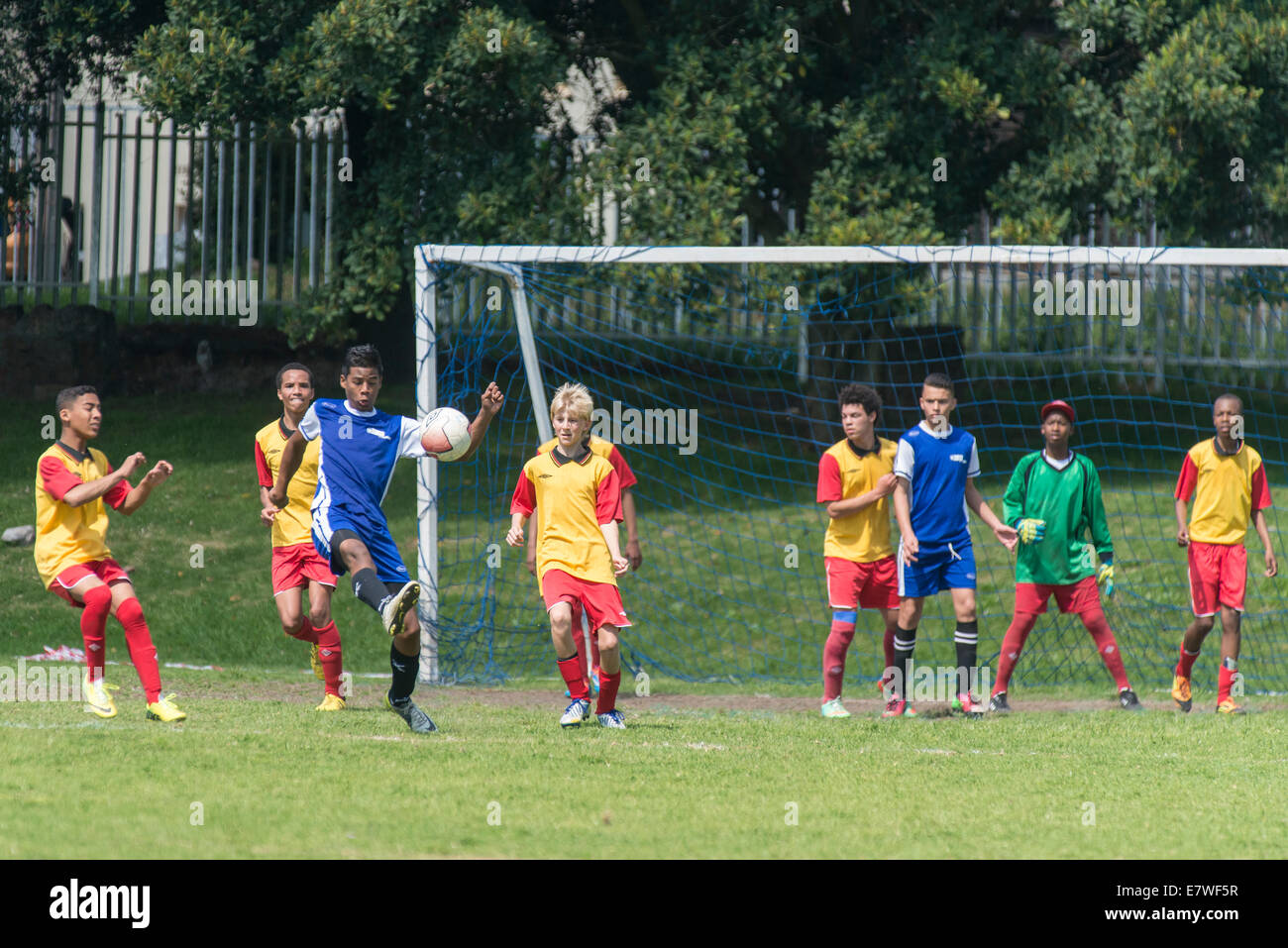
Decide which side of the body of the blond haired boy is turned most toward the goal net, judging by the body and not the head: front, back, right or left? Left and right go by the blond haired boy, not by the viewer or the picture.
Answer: back

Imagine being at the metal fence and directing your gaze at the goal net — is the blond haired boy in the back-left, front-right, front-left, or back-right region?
front-right

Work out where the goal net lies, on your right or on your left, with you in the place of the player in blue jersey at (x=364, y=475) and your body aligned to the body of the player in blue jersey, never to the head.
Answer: on your left

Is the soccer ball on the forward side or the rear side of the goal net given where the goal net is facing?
on the forward side

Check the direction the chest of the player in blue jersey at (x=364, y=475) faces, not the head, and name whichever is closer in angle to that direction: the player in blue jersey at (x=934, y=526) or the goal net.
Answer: the player in blue jersey

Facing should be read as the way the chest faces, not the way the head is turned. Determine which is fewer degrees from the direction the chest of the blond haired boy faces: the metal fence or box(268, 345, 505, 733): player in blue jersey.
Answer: the player in blue jersey

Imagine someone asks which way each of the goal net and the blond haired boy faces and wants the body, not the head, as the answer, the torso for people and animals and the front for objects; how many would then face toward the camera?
2

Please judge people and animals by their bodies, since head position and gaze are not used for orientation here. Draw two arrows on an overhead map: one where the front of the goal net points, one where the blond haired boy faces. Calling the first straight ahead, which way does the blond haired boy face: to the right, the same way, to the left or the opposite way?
the same way

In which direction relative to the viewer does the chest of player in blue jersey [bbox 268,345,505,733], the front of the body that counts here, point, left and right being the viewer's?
facing the viewer and to the right of the viewer

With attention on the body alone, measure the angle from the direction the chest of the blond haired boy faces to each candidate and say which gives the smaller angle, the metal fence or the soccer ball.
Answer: the soccer ball

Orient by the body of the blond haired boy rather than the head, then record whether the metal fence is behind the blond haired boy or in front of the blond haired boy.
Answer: behind

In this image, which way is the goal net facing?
toward the camera

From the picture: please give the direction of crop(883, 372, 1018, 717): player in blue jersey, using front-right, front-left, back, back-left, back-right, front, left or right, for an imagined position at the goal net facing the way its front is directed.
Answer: front

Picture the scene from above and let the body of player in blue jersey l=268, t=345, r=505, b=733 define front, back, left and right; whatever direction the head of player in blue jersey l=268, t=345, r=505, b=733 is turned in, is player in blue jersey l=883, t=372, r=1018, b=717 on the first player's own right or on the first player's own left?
on the first player's own left

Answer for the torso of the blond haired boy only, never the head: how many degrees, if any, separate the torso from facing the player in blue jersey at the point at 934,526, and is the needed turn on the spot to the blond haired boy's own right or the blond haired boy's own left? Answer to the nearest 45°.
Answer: approximately 135° to the blond haired boy's own left

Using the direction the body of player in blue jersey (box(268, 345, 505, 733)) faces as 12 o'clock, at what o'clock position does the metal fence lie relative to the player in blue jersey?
The metal fence is roughly at 7 o'clock from the player in blue jersey.
